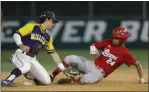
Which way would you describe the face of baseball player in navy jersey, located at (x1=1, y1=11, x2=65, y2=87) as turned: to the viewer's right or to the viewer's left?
to the viewer's right

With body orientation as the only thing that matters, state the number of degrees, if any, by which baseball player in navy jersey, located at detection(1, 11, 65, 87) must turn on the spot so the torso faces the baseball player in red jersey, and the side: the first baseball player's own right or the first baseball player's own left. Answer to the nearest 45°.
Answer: approximately 45° to the first baseball player's own left
